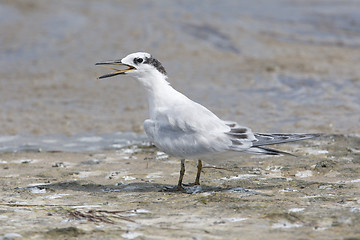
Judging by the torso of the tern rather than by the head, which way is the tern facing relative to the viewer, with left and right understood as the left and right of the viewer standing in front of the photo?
facing to the left of the viewer

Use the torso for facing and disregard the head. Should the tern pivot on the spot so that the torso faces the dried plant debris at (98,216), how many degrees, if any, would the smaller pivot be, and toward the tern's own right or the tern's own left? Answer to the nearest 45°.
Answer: approximately 45° to the tern's own left
